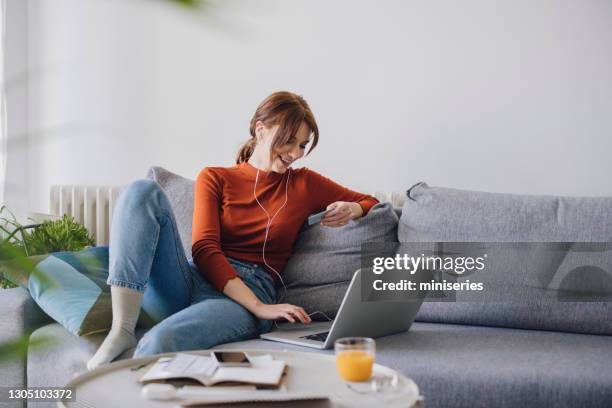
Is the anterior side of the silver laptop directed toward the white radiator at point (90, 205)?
yes

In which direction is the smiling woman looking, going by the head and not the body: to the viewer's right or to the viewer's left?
to the viewer's right

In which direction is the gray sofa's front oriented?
toward the camera

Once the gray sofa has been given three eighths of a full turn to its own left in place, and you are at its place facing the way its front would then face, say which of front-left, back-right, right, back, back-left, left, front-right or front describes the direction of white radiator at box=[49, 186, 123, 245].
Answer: left

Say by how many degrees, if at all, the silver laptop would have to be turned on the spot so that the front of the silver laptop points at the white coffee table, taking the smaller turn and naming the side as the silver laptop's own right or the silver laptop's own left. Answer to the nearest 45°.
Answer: approximately 135° to the silver laptop's own left

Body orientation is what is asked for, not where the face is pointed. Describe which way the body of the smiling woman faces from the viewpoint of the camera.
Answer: toward the camera

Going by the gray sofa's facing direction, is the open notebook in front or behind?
in front

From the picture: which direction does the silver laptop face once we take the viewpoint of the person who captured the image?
facing away from the viewer and to the left of the viewer

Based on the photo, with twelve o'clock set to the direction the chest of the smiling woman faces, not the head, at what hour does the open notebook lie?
The open notebook is roughly at 12 o'clock from the smiling woman.

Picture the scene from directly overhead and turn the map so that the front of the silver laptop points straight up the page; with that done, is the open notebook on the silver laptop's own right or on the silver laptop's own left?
on the silver laptop's own left

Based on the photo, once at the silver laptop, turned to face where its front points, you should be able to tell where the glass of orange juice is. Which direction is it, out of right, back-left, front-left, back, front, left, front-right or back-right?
back-left

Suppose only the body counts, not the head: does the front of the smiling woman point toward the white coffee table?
yes
